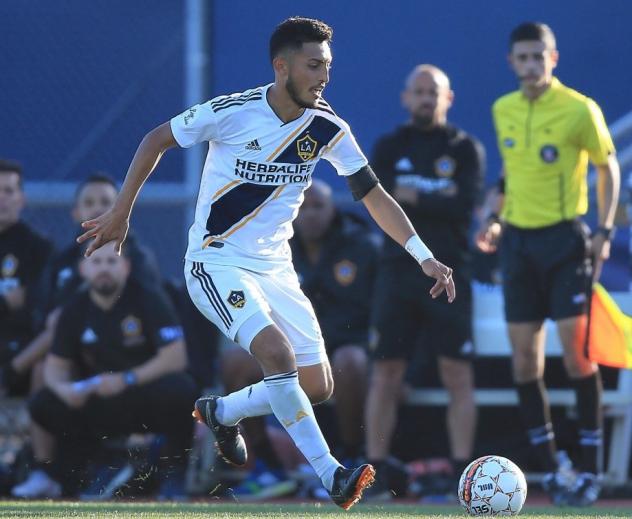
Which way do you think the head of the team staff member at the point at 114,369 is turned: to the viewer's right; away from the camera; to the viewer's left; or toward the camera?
toward the camera

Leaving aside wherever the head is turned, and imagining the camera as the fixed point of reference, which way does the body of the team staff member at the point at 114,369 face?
toward the camera

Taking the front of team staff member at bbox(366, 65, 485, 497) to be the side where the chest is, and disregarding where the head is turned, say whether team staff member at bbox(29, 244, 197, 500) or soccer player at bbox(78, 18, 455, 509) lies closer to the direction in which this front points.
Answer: the soccer player

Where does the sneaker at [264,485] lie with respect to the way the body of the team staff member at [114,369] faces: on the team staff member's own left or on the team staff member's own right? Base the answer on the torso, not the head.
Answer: on the team staff member's own left

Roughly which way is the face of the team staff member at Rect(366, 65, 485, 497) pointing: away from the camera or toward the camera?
toward the camera

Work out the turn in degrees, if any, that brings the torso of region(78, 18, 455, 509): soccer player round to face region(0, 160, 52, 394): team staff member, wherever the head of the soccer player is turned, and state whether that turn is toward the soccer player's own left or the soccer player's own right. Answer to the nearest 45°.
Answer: approximately 180°

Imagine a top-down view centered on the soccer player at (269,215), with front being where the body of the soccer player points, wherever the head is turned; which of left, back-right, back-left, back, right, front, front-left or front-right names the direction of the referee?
left

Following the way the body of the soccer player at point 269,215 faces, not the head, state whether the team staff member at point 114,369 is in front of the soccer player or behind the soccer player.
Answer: behind

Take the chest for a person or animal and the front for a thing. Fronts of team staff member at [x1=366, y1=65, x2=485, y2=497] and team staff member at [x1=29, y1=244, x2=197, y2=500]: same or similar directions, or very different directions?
same or similar directions

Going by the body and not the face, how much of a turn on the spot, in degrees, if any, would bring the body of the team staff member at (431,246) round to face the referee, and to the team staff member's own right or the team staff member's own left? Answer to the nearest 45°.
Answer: approximately 90° to the team staff member's own left

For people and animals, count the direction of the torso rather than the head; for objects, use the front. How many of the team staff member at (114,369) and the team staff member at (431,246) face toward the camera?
2

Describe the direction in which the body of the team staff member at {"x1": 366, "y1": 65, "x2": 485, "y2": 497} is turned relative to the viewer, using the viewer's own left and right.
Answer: facing the viewer

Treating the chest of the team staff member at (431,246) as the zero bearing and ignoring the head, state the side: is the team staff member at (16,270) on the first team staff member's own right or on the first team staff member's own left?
on the first team staff member's own right
